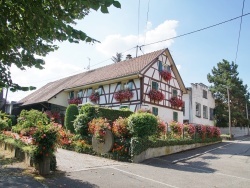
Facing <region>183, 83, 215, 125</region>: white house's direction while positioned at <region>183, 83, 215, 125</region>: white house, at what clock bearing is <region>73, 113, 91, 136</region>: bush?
The bush is roughly at 2 o'clock from the white house.

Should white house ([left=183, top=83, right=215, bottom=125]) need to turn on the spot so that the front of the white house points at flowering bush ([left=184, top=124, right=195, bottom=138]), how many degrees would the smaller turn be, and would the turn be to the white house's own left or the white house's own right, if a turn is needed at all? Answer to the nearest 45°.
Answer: approximately 45° to the white house's own right

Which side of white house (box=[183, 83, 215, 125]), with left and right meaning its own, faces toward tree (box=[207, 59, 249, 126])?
left
